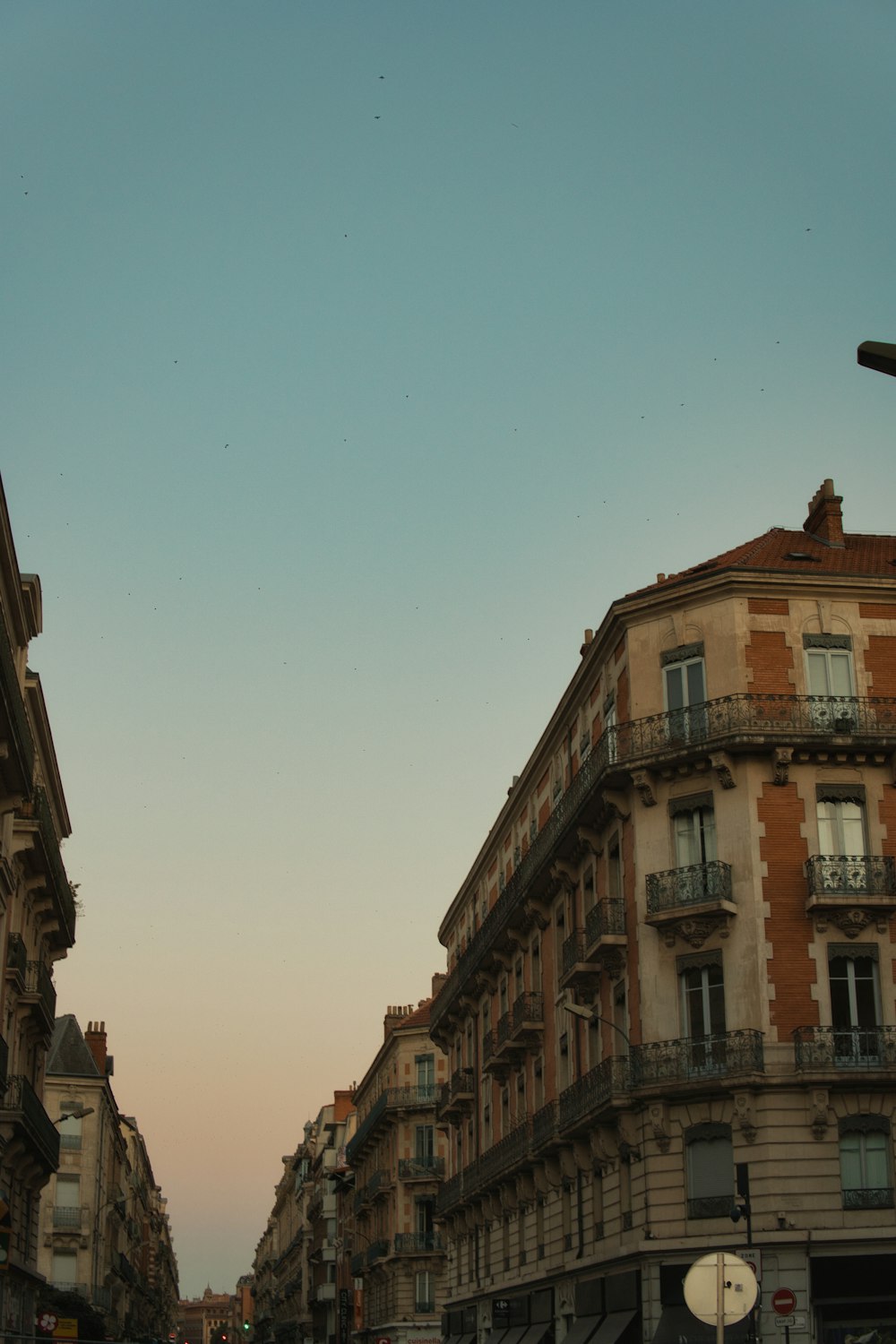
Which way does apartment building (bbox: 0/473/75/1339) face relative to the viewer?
to the viewer's right

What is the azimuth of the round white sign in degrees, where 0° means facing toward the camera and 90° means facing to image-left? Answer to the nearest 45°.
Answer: approximately 180°

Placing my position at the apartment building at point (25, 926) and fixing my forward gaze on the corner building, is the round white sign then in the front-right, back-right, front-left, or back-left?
front-right

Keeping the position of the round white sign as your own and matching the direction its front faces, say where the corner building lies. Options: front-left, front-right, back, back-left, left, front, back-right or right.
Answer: front

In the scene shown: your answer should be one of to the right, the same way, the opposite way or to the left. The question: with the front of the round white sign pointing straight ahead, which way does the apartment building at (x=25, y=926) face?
to the right

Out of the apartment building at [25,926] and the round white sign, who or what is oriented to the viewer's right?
the apartment building

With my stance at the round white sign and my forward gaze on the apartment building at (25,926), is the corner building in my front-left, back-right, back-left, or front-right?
front-right

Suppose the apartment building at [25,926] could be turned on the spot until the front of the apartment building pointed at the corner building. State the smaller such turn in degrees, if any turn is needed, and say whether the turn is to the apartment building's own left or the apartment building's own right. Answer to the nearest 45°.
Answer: approximately 45° to the apartment building's own right

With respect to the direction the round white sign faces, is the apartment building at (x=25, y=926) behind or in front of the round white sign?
in front

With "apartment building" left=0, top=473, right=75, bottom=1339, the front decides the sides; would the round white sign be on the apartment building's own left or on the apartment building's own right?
on the apartment building's own right
